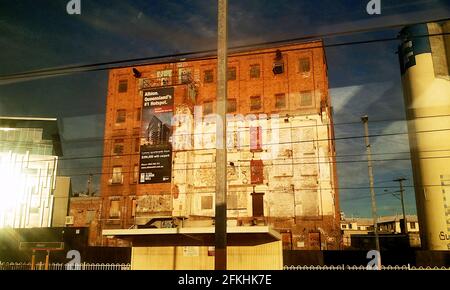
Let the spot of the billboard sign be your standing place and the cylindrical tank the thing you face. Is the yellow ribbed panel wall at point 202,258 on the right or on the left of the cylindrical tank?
right

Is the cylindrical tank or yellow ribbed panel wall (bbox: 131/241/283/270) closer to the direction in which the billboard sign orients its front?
the yellow ribbed panel wall

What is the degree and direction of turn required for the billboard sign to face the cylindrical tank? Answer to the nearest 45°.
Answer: approximately 45° to its left

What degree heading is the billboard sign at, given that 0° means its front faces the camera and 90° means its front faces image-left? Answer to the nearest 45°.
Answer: approximately 0°

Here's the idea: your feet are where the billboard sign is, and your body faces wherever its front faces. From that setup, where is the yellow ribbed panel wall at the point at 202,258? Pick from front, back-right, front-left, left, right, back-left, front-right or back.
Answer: front

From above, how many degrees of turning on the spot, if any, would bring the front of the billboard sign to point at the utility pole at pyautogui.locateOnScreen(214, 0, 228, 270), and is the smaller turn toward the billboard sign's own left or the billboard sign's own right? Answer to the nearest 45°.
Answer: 0° — it already faces it
